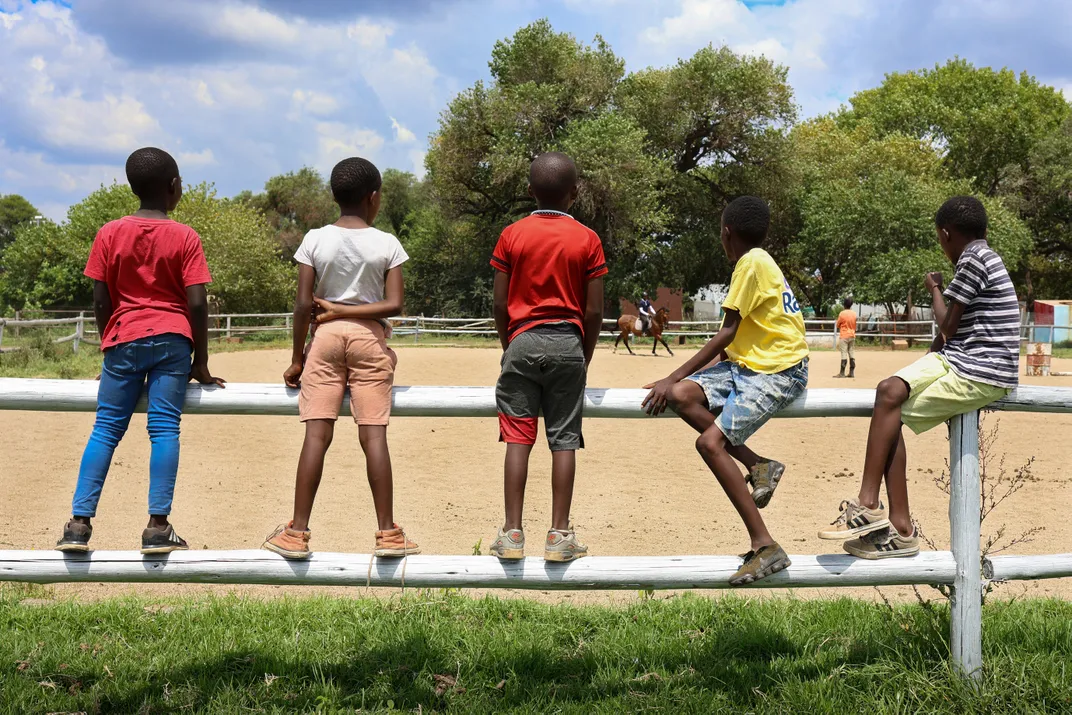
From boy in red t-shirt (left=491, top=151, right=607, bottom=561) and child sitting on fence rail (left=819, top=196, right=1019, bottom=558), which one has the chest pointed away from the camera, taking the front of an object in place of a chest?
the boy in red t-shirt

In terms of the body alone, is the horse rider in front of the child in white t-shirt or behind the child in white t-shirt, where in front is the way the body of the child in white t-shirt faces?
in front

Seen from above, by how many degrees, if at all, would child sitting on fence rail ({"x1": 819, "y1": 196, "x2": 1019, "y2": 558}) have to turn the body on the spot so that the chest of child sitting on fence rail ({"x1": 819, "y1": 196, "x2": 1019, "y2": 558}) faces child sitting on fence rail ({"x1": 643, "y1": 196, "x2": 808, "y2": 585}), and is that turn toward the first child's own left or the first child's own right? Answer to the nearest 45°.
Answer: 0° — they already face them

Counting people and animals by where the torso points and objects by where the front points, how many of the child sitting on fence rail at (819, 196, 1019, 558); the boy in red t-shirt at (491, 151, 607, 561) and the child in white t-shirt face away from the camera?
2

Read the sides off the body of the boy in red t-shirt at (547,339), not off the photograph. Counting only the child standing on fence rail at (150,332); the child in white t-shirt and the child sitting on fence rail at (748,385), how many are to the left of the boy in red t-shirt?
2

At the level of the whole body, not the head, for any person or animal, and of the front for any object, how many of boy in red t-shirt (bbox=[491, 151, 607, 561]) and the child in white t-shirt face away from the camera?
2

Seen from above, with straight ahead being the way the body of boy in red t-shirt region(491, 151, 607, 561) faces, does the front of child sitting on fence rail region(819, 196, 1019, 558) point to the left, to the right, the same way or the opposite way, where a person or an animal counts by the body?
to the left

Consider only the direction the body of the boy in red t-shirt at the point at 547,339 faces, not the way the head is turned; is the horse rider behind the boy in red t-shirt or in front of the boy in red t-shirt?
in front

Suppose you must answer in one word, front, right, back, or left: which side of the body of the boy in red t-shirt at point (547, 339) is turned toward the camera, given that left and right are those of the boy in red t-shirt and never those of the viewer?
back

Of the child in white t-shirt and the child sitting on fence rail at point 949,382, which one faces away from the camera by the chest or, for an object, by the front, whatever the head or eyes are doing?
the child in white t-shirt

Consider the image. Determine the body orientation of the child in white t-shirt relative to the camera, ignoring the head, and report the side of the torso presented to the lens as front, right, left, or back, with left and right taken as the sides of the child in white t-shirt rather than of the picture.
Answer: back

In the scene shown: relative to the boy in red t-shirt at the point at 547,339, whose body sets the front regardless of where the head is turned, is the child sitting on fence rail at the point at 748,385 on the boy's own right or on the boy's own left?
on the boy's own right

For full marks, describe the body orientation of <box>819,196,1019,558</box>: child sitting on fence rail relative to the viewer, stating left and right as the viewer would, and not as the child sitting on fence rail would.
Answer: facing to the left of the viewer

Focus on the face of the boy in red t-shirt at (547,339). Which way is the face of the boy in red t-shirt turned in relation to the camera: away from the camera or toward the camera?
away from the camera

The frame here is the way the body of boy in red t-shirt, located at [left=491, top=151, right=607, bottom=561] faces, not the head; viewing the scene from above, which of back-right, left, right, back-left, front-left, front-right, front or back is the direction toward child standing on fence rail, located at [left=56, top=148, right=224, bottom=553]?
left

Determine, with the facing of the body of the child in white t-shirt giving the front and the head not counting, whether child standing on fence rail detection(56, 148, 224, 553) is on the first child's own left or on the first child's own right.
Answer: on the first child's own left
